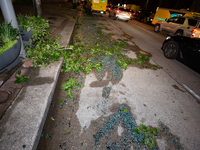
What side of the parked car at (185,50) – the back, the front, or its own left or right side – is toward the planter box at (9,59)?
left

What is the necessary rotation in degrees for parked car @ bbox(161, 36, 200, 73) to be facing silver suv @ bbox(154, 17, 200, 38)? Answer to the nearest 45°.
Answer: approximately 45° to its right

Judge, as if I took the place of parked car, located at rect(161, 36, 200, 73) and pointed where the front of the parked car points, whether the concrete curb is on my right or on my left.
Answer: on my left

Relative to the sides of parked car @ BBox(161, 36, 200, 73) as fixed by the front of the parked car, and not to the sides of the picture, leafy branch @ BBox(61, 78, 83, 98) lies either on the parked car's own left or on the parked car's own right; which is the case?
on the parked car's own left

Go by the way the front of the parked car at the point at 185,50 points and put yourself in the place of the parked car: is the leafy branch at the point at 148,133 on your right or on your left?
on your left

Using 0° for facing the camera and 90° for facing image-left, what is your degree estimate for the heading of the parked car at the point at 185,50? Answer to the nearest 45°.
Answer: approximately 135°

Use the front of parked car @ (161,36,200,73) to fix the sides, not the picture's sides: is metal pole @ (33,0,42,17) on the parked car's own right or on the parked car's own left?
on the parked car's own left

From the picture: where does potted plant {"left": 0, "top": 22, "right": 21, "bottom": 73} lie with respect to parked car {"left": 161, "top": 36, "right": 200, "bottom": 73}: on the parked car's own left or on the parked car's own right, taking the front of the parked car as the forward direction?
on the parked car's own left

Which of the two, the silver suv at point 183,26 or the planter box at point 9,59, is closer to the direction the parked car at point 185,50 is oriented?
the silver suv

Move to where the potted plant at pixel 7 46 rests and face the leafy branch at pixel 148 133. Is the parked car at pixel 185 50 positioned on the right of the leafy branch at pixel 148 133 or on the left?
left
